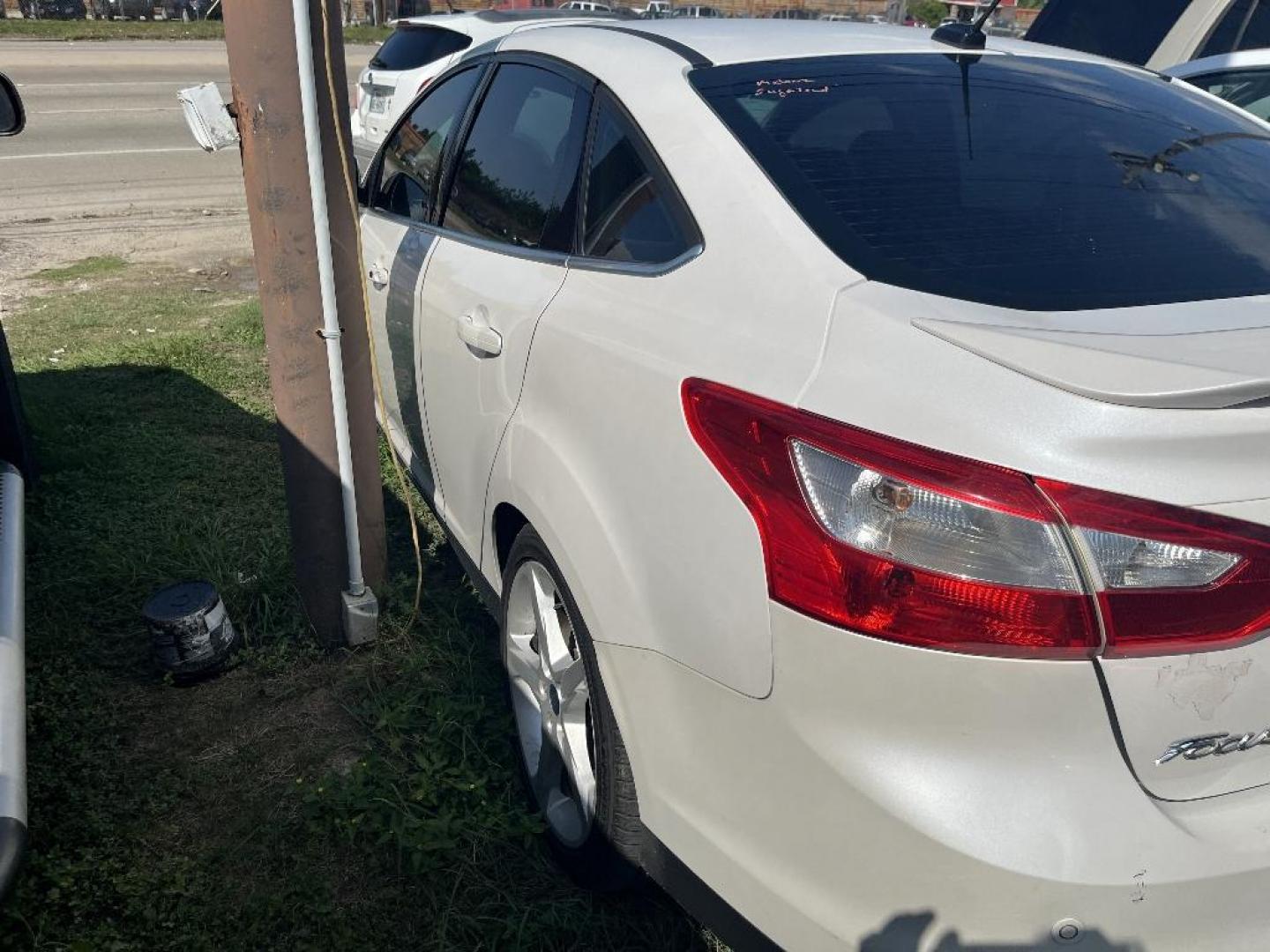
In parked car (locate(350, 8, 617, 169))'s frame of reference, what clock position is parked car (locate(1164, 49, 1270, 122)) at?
parked car (locate(1164, 49, 1270, 122)) is roughly at 3 o'clock from parked car (locate(350, 8, 617, 169)).

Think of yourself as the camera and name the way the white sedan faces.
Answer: facing away from the viewer and to the left of the viewer

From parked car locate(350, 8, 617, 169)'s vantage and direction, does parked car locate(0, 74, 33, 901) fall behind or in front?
behind

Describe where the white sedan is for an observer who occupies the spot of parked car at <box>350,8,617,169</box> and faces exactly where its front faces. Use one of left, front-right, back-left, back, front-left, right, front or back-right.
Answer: back-right

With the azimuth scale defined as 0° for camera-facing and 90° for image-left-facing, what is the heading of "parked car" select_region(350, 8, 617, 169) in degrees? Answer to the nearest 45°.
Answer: approximately 225°

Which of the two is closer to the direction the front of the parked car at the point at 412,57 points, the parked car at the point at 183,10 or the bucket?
the parked car

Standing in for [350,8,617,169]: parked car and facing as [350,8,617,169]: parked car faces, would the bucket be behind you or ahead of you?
behind

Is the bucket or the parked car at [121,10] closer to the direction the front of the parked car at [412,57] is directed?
the parked car

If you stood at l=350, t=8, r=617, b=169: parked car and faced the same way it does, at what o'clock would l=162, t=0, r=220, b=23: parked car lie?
l=162, t=0, r=220, b=23: parked car is roughly at 10 o'clock from l=350, t=8, r=617, b=169: parked car.

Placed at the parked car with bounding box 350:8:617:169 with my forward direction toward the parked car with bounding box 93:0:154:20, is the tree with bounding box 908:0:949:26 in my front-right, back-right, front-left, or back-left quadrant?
front-right

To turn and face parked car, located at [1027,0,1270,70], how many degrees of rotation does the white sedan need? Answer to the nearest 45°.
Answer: approximately 45° to its right

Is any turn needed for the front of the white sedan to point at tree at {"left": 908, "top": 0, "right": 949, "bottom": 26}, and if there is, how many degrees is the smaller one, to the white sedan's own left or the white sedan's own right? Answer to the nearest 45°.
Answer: approximately 45° to the white sedan's own right

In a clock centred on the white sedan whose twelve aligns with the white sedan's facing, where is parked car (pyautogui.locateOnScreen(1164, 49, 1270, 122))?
The parked car is roughly at 2 o'clock from the white sedan.

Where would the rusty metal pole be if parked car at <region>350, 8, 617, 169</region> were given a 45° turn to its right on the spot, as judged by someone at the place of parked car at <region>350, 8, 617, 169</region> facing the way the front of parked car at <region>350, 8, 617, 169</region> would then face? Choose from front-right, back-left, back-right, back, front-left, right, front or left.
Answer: right

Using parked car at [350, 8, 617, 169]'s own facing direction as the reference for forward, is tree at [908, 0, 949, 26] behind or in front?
in front

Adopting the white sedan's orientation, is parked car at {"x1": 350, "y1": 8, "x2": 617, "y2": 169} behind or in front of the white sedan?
in front

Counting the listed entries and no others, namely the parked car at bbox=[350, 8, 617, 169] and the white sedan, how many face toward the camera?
0
